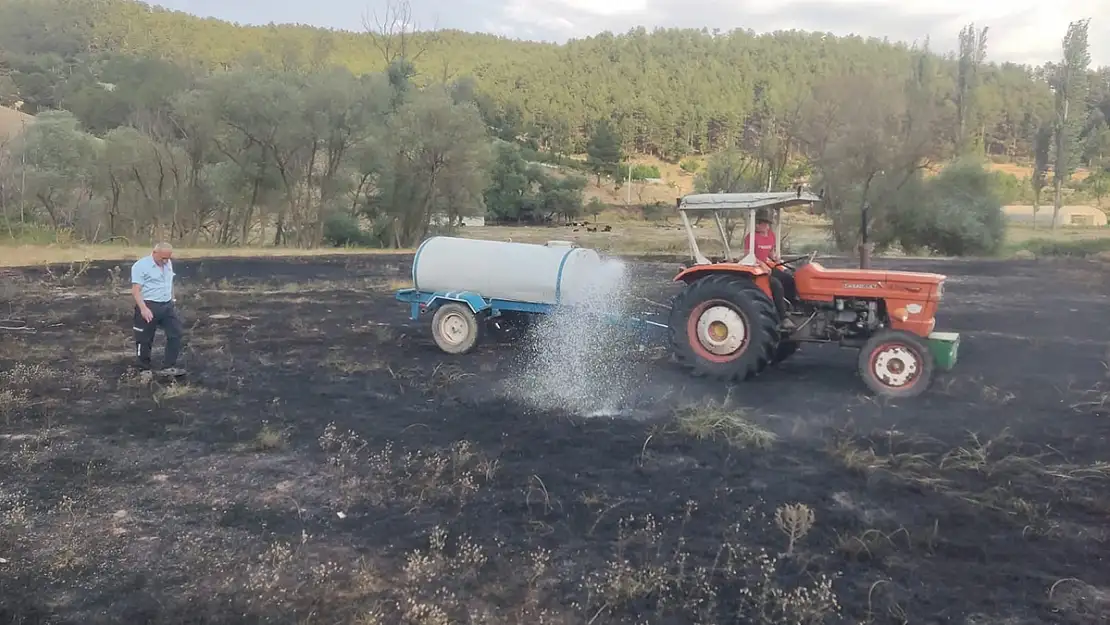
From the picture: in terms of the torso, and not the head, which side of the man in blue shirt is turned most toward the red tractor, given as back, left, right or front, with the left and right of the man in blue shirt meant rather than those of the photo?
front

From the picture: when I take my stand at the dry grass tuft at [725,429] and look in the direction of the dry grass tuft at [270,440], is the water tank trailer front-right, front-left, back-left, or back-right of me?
front-right

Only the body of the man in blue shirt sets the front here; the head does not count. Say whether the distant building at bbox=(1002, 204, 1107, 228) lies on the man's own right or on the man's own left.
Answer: on the man's own left

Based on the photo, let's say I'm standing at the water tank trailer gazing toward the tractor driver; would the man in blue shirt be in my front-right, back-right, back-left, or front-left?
back-right

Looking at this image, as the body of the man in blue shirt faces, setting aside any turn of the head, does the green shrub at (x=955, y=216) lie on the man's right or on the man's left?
on the man's left

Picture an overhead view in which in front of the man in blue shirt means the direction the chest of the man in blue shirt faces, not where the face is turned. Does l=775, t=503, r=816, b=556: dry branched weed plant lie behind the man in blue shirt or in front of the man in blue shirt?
in front

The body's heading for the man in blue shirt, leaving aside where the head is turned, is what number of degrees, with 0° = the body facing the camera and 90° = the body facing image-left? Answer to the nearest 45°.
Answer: approximately 315°

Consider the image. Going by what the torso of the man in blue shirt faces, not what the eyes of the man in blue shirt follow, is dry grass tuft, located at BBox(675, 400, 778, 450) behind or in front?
in front

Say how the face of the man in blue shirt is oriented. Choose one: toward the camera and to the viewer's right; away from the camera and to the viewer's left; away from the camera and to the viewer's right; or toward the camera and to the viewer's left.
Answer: toward the camera and to the viewer's right
